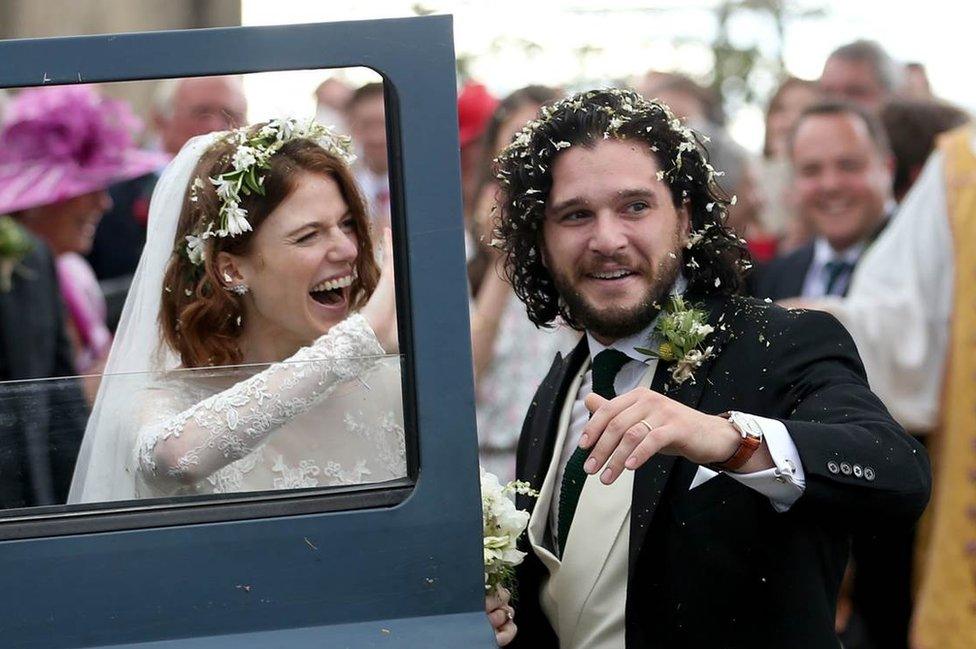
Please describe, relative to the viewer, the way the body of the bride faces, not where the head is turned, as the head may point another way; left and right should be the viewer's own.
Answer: facing the viewer and to the right of the viewer

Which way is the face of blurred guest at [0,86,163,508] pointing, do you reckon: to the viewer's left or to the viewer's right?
to the viewer's right

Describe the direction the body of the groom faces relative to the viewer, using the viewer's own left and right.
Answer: facing the viewer and to the left of the viewer

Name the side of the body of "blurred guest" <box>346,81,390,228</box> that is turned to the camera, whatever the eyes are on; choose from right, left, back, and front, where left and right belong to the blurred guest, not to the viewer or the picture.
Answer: front
